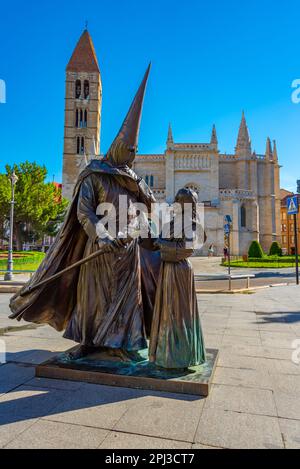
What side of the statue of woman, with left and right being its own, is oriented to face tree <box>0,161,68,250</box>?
right

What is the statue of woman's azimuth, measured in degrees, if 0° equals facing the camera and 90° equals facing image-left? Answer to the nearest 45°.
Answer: approximately 45°

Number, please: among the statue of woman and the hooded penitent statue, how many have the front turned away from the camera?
0

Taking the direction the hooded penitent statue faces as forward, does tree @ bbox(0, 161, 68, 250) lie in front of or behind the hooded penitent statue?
behind

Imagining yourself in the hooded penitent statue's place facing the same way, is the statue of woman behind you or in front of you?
in front

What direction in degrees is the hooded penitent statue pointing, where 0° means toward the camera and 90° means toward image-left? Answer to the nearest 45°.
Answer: approximately 315°

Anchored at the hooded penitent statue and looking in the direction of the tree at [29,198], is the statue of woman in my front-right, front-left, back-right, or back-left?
back-right

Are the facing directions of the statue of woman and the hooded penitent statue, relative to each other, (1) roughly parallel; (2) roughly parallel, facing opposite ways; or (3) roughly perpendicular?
roughly perpendicular

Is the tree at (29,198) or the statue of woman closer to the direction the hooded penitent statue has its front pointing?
the statue of woman

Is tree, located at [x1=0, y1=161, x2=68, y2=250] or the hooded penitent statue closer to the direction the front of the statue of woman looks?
the hooded penitent statue

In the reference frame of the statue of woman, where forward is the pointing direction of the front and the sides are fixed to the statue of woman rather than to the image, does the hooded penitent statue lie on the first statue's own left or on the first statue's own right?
on the first statue's own right
